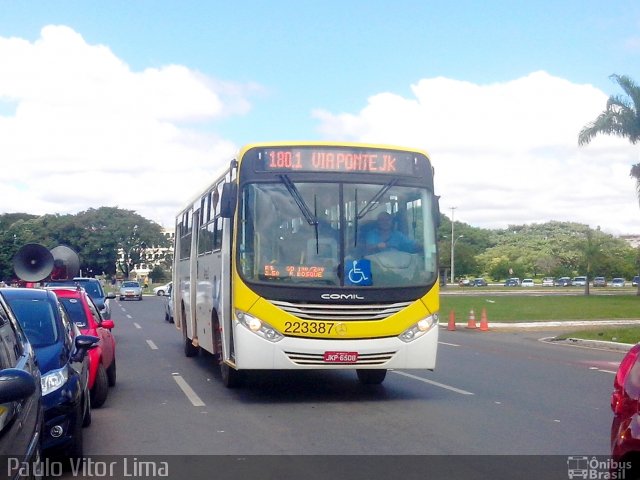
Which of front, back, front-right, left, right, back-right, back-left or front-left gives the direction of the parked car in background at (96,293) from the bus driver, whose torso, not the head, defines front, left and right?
back-right

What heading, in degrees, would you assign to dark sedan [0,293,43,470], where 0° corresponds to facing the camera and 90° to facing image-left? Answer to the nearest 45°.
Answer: approximately 45°

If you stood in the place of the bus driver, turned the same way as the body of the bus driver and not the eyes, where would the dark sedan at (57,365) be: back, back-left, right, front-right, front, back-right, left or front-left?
front-right

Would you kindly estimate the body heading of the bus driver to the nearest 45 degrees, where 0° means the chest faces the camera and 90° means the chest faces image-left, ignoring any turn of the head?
approximately 0°

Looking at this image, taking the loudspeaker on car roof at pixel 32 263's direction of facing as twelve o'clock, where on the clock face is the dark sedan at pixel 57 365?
The dark sedan is roughly at 12 o'clock from the loudspeaker on car roof.

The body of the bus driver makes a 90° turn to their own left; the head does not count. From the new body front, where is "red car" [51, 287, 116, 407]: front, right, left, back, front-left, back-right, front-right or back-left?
back

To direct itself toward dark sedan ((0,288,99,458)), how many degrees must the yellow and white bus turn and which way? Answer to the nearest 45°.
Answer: approximately 45° to its right

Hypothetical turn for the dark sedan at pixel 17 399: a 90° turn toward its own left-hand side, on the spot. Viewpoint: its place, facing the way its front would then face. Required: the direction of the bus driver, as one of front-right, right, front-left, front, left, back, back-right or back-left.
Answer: left

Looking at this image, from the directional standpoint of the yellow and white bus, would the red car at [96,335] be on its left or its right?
on its right
